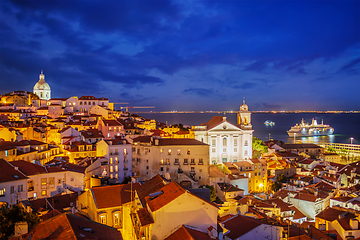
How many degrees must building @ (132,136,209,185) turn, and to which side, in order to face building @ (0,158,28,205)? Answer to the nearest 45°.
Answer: approximately 45° to its right

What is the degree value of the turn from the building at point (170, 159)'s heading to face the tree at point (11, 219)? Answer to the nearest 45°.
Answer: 0° — it already faces it

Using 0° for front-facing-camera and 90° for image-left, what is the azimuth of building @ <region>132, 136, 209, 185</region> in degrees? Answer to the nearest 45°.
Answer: approximately 0°

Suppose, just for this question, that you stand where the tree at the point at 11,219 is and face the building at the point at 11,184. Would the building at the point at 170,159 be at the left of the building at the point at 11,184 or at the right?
right
